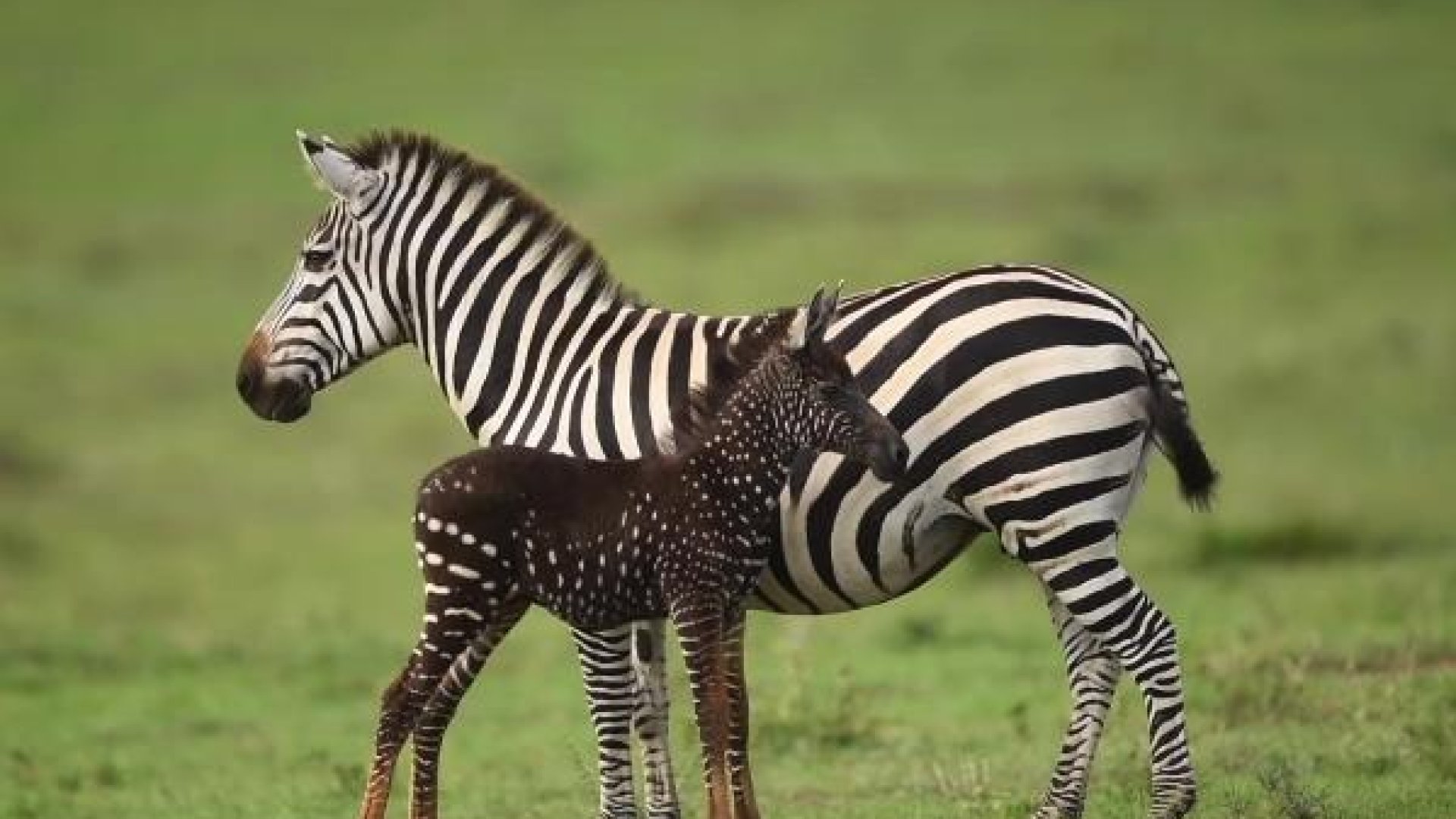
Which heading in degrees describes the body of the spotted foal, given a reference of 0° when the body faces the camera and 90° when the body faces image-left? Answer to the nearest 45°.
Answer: approximately 270°

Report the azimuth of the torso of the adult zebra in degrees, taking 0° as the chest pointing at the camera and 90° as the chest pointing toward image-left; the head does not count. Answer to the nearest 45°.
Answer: approximately 90°

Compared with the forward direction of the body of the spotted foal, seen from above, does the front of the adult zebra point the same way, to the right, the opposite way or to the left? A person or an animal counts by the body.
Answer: the opposite way
